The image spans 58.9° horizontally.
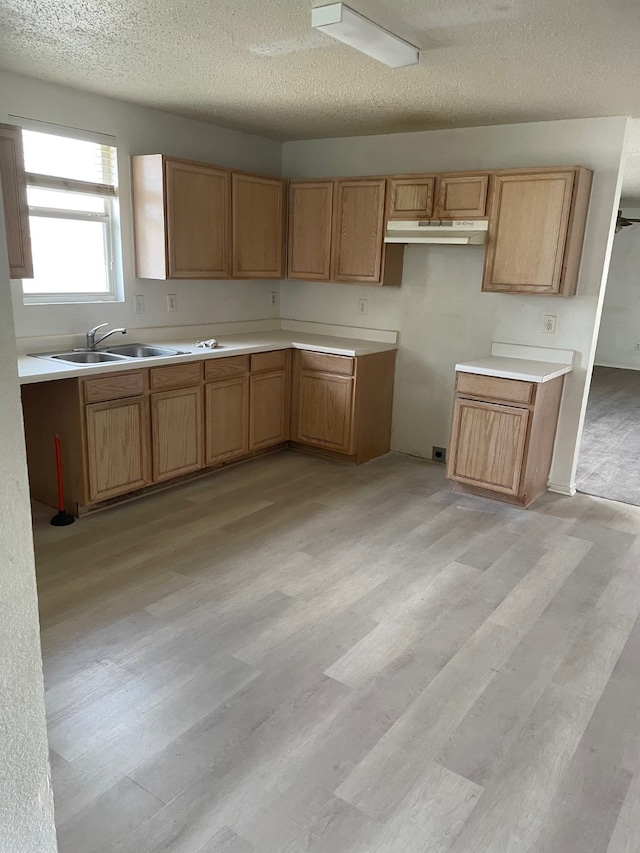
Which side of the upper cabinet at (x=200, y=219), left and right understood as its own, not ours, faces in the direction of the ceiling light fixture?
front

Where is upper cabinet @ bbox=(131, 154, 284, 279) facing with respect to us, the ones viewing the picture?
facing the viewer and to the right of the viewer

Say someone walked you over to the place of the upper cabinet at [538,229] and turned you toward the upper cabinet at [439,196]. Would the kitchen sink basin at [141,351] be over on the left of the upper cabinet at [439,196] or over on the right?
left

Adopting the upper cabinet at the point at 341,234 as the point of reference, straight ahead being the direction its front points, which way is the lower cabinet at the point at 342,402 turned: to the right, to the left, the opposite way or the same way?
the same way

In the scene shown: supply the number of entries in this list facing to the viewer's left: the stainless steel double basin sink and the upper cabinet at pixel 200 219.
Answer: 0

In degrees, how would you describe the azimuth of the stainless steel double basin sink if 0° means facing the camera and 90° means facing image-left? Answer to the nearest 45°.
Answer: approximately 315°

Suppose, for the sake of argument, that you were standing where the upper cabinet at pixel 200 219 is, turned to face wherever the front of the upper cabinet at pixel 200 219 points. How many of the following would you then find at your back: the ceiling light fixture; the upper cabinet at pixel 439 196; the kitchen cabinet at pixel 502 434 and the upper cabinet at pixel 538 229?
0

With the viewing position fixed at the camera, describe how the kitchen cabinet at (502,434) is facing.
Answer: facing the viewer and to the left of the viewer

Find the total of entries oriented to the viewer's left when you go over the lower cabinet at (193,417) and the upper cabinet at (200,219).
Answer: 0

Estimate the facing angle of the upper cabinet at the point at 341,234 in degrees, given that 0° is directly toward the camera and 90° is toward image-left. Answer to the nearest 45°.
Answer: approximately 45°

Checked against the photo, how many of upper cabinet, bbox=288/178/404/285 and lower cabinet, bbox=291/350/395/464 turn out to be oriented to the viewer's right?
0

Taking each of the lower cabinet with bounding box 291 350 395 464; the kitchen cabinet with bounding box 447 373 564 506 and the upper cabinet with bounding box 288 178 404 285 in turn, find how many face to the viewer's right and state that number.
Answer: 0

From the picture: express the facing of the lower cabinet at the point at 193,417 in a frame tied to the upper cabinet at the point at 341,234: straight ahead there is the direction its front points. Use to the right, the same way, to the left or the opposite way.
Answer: to the left

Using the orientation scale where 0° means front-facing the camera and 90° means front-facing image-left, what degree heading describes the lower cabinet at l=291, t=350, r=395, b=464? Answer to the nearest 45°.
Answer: approximately 45°

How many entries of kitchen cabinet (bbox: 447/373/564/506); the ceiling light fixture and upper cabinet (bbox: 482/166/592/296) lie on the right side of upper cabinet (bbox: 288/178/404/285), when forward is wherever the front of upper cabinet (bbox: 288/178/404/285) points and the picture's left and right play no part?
0
